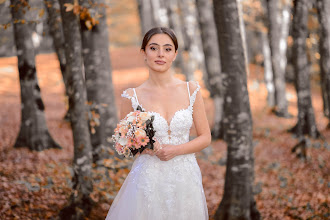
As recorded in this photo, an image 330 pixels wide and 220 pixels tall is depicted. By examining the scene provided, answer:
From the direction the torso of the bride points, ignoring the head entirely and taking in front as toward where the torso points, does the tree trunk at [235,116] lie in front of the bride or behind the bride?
behind

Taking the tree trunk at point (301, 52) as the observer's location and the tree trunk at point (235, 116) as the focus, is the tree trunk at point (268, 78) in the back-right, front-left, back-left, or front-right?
back-right

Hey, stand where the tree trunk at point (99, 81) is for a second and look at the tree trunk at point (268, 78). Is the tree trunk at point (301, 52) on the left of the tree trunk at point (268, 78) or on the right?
right

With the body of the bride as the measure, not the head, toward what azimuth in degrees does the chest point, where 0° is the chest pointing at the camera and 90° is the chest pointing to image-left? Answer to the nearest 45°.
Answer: approximately 0°

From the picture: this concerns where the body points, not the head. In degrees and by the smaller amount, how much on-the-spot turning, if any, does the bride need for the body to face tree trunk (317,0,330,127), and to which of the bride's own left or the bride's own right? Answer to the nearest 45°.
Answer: approximately 135° to the bride's own left

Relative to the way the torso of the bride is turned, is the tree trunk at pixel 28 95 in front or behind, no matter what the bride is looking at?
behind

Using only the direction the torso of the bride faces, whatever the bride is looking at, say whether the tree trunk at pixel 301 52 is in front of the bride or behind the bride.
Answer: behind

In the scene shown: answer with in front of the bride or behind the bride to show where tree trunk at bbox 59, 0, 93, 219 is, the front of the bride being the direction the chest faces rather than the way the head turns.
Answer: behind

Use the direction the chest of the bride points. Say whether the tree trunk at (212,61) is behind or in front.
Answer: behind

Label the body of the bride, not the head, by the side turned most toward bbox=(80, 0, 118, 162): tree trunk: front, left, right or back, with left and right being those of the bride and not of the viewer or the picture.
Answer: back

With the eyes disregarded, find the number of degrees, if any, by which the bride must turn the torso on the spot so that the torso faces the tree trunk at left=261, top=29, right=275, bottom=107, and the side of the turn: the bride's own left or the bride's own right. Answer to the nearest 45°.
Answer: approximately 180°
